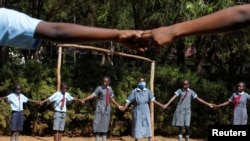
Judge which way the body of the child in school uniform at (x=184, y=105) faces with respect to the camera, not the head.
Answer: toward the camera

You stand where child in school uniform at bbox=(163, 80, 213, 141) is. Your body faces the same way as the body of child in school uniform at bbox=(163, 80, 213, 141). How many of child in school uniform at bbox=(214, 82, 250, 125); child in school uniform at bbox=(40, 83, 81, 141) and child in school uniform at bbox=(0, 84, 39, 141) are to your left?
1

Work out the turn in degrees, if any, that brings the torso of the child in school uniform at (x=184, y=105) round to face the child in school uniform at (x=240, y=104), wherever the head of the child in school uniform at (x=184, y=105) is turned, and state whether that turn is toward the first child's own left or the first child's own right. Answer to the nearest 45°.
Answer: approximately 90° to the first child's own left

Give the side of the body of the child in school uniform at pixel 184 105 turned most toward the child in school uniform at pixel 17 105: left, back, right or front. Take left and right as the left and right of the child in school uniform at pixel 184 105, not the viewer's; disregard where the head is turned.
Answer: right

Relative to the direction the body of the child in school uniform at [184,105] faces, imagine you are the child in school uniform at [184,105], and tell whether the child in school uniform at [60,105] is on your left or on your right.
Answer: on your right
